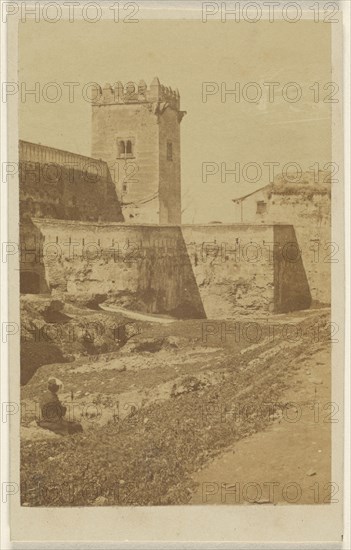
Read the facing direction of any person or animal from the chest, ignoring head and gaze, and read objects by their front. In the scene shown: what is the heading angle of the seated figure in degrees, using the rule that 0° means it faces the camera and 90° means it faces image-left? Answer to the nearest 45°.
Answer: approximately 270°
